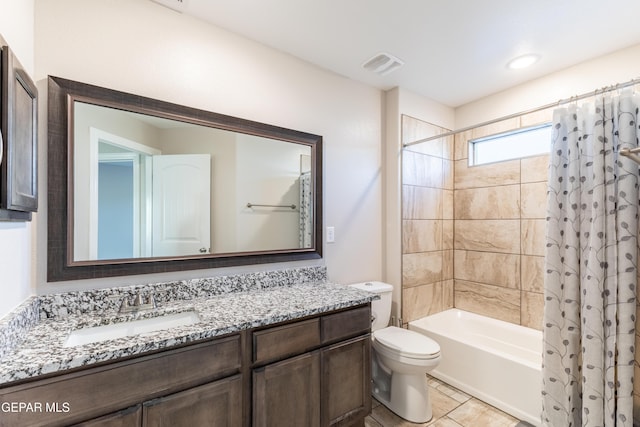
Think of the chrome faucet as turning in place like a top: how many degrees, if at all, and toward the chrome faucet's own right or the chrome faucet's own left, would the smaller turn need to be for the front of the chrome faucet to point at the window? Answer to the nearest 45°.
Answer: approximately 90° to the chrome faucet's own left

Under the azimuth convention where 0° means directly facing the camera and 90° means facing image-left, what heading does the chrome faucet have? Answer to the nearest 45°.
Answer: approximately 0°

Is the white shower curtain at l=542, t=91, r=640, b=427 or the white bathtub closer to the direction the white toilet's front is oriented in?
the white shower curtain

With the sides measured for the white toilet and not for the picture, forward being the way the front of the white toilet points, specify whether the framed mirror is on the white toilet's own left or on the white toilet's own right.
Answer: on the white toilet's own right

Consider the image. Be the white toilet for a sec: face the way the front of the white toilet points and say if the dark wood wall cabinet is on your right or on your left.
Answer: on your right

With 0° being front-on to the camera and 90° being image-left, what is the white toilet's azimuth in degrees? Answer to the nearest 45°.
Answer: approximately 315°

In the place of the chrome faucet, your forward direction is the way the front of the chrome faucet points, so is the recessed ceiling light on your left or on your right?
on your left
